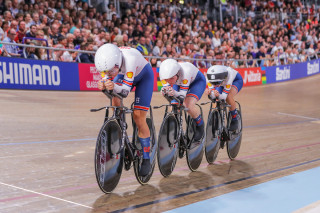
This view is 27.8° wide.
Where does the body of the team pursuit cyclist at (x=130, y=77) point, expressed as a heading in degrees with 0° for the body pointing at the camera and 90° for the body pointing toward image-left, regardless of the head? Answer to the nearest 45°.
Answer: approximately 45°

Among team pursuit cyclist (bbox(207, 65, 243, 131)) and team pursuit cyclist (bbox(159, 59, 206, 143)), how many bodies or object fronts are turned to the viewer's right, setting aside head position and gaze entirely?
0

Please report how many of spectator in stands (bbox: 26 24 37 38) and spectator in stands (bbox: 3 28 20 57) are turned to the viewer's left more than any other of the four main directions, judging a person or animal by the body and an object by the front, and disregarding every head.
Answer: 0

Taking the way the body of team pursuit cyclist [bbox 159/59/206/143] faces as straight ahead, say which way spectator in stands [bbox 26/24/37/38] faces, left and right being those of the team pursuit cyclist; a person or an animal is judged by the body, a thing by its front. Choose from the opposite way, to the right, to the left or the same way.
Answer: to the left

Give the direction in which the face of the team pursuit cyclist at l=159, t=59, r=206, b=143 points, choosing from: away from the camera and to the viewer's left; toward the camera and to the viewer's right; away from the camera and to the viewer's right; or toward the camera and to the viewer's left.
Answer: toward the camera and to the viewer's left

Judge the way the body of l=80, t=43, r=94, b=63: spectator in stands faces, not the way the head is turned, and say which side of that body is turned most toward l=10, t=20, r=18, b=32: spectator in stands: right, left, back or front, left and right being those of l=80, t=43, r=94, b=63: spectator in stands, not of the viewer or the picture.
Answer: right

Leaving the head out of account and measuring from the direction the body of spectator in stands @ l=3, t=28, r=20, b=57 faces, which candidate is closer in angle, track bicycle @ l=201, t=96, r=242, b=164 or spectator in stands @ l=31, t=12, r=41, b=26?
the track bicycle

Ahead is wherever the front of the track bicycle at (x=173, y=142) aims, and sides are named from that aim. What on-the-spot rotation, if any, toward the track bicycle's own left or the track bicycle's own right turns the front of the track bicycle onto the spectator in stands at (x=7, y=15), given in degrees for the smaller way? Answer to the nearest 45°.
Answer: approximately 90° to the track bicycle's own right

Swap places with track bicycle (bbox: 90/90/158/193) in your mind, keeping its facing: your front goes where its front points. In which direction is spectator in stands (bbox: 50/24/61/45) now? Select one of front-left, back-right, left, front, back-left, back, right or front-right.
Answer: back-right

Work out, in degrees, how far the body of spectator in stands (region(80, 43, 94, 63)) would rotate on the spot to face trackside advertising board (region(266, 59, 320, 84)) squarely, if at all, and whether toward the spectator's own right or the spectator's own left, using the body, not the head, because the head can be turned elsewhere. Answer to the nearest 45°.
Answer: approximately 90° to the spectator's own left
